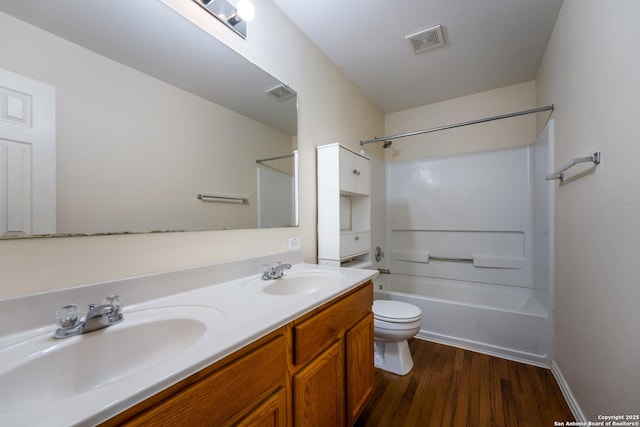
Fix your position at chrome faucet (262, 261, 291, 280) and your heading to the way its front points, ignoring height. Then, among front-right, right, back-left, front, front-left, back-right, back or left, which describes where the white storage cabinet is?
left

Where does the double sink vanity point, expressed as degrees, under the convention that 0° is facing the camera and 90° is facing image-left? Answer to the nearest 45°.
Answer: approximately 315°

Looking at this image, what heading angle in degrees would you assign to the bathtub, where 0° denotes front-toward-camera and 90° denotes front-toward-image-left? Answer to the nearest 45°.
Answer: approximately 0°

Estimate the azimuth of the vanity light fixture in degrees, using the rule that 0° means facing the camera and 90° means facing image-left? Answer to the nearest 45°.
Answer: approximately 315°

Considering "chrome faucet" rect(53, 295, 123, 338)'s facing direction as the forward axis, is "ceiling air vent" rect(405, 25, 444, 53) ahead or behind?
ahead

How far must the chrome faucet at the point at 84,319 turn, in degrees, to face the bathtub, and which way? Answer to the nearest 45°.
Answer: approximately 45° to its left

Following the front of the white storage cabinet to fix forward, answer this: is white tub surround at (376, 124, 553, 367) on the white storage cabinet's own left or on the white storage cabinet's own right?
on the white storage cabinet's own left

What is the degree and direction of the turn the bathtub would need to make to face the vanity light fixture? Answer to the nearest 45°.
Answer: approximately 45° to its right
